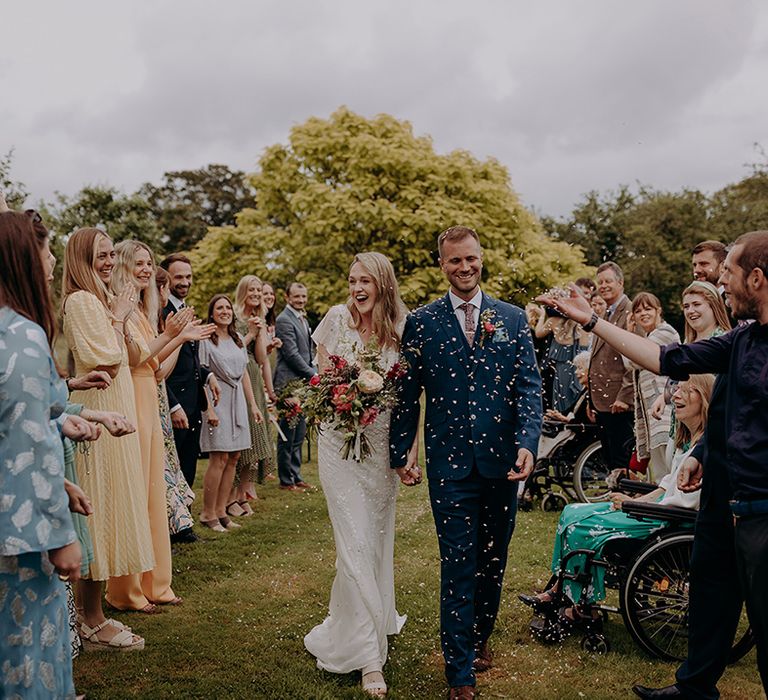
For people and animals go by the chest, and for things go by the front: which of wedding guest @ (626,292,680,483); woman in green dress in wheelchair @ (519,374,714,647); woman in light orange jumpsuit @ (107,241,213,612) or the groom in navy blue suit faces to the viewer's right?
the woman in light orange jumpsuit

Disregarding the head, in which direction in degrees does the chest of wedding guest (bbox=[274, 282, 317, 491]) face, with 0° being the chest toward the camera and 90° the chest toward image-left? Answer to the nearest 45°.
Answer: approximately 315°

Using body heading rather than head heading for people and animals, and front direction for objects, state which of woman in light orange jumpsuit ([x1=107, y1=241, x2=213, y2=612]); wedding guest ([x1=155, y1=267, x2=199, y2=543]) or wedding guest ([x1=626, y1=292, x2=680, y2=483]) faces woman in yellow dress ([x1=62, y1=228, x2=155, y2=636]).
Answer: wedding guest ([x1=626, y1=292, x2=680, y2=483])

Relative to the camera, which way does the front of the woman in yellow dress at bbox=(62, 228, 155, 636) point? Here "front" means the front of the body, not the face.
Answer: to the viewer's right

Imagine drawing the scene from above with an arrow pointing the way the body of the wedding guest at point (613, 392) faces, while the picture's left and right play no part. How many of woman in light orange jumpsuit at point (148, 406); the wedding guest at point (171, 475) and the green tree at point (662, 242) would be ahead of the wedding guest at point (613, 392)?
2

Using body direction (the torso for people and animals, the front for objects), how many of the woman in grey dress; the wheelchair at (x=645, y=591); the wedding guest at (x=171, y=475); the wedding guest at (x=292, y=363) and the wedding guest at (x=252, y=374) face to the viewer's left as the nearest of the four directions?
1

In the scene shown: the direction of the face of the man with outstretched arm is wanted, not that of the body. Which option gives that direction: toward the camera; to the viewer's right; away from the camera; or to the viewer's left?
to the viewer's left

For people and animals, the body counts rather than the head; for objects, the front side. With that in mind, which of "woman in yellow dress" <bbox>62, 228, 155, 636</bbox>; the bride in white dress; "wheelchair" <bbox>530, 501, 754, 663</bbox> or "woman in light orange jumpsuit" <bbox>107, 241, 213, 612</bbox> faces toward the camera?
the bride in white dress

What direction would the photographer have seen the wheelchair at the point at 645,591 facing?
facing to the left of the viewer

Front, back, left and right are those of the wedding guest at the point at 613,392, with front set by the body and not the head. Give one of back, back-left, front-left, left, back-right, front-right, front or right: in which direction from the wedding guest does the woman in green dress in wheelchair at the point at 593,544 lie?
front-left

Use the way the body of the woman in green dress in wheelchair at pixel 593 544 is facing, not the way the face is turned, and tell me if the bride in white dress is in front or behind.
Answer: in front

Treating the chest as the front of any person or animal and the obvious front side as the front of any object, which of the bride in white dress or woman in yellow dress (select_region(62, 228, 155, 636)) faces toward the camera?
the bride in white dress

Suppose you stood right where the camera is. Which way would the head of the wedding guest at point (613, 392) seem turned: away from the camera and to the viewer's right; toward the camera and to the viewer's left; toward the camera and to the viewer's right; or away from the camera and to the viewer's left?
toward the camera and to the viewer's left

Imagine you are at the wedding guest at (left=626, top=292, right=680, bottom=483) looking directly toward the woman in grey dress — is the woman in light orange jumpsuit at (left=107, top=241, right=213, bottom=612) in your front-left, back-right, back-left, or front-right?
front-left

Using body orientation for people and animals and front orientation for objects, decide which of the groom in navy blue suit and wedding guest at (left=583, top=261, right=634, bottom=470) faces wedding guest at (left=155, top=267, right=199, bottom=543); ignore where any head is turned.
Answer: wedding guest at (left=583, top=261, right=634, bottom=470)

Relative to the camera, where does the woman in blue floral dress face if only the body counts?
to the viewer's right
